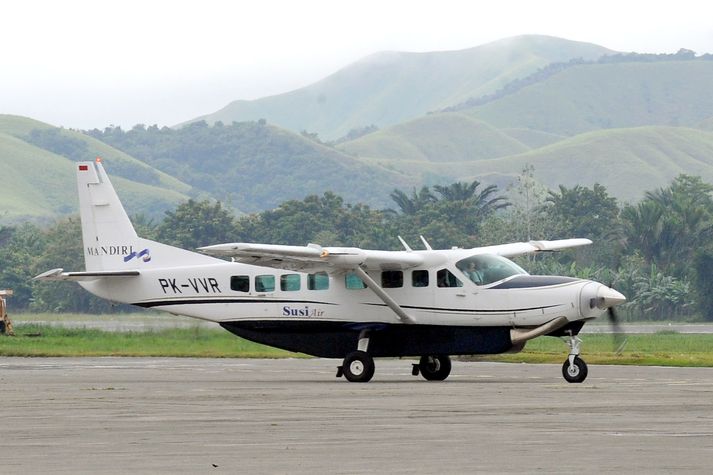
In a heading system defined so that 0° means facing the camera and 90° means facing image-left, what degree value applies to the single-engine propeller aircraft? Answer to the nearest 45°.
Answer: approximately 315°
